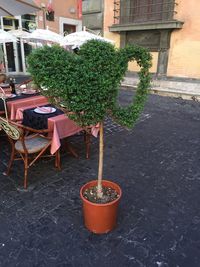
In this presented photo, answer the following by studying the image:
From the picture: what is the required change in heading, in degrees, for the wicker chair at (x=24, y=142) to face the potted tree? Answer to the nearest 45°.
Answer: approximately 90° to its right

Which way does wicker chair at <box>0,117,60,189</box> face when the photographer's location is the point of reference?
facing away from the viewer and to the right of the viewer

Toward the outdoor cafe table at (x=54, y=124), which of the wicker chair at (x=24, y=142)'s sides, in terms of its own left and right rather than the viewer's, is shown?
front

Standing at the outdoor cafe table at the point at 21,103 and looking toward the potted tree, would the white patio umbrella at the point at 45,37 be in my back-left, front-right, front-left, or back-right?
back-left

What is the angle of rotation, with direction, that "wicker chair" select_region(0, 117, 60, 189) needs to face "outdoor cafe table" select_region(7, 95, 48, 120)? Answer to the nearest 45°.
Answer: approximately 45° to its left

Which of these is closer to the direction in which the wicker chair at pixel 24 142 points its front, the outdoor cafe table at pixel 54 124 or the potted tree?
the outdoor cafe table

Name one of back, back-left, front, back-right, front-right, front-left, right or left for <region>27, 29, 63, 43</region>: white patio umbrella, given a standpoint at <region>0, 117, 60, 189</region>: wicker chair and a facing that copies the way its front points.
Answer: front-left

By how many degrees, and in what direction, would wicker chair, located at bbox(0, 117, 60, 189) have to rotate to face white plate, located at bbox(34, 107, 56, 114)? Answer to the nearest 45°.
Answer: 0° — it already faces it
